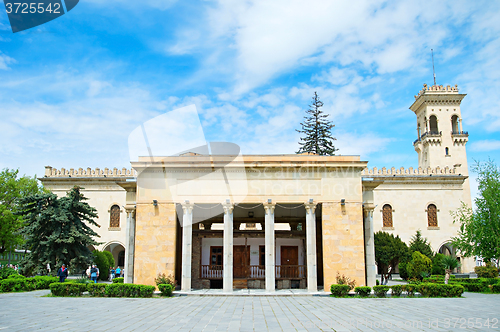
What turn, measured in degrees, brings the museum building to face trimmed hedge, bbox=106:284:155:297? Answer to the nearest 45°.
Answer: approximately 45° to its right

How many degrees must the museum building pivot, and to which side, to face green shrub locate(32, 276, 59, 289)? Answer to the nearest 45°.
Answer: approximately 90° to its right

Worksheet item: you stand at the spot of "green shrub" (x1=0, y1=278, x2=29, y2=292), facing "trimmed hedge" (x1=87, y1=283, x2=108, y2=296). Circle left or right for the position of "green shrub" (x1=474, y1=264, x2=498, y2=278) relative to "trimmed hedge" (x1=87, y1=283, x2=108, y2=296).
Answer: left

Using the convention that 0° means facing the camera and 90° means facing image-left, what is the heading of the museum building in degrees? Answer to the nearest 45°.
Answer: approximately 0°

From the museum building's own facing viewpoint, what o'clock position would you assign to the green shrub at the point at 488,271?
The green shrub is roughly at 8 o'clock from the museum building.

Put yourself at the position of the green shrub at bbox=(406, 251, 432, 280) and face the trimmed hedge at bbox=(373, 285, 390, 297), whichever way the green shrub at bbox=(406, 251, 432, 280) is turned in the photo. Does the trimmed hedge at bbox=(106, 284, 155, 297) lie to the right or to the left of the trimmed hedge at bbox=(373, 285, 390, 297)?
right

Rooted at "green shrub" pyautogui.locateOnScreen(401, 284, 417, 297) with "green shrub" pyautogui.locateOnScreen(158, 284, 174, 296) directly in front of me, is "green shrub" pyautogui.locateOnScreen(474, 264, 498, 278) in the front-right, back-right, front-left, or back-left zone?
back-right

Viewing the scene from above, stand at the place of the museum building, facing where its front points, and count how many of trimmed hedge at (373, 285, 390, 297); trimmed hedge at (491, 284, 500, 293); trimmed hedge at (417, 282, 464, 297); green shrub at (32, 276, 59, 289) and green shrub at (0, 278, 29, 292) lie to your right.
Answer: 2
